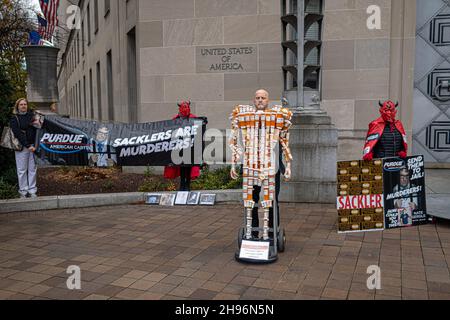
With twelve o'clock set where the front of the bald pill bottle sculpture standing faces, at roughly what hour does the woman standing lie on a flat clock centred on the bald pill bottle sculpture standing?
The woman standing is roughly at 4 o'clock from the bald pill bottle sculpture standing.

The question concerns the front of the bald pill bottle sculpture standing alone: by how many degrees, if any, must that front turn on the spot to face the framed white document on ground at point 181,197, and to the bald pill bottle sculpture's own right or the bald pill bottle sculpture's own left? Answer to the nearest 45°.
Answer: approximately 135° to the bald pill bottle sculpture's own right

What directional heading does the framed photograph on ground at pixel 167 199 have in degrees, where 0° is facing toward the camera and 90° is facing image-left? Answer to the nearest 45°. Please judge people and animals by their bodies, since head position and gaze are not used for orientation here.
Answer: approximately 0°

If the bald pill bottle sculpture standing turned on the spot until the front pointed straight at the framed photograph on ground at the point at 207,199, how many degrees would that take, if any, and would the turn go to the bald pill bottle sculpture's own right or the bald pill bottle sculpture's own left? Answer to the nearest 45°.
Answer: approximately 180°

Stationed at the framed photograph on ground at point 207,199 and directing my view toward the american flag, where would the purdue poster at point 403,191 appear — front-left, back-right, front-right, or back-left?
back-right

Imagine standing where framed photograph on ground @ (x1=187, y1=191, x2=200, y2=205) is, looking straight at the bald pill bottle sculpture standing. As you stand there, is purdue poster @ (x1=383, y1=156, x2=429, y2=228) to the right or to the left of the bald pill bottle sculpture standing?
left
